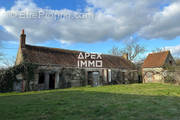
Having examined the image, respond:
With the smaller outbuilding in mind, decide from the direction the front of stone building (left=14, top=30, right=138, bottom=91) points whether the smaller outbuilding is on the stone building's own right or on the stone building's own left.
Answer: on the stone building's own left

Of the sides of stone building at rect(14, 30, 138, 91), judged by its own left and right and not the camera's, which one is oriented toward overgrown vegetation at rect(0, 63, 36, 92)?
right

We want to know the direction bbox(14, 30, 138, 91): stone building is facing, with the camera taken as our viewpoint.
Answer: facing the viewer and to the right of the viewer
